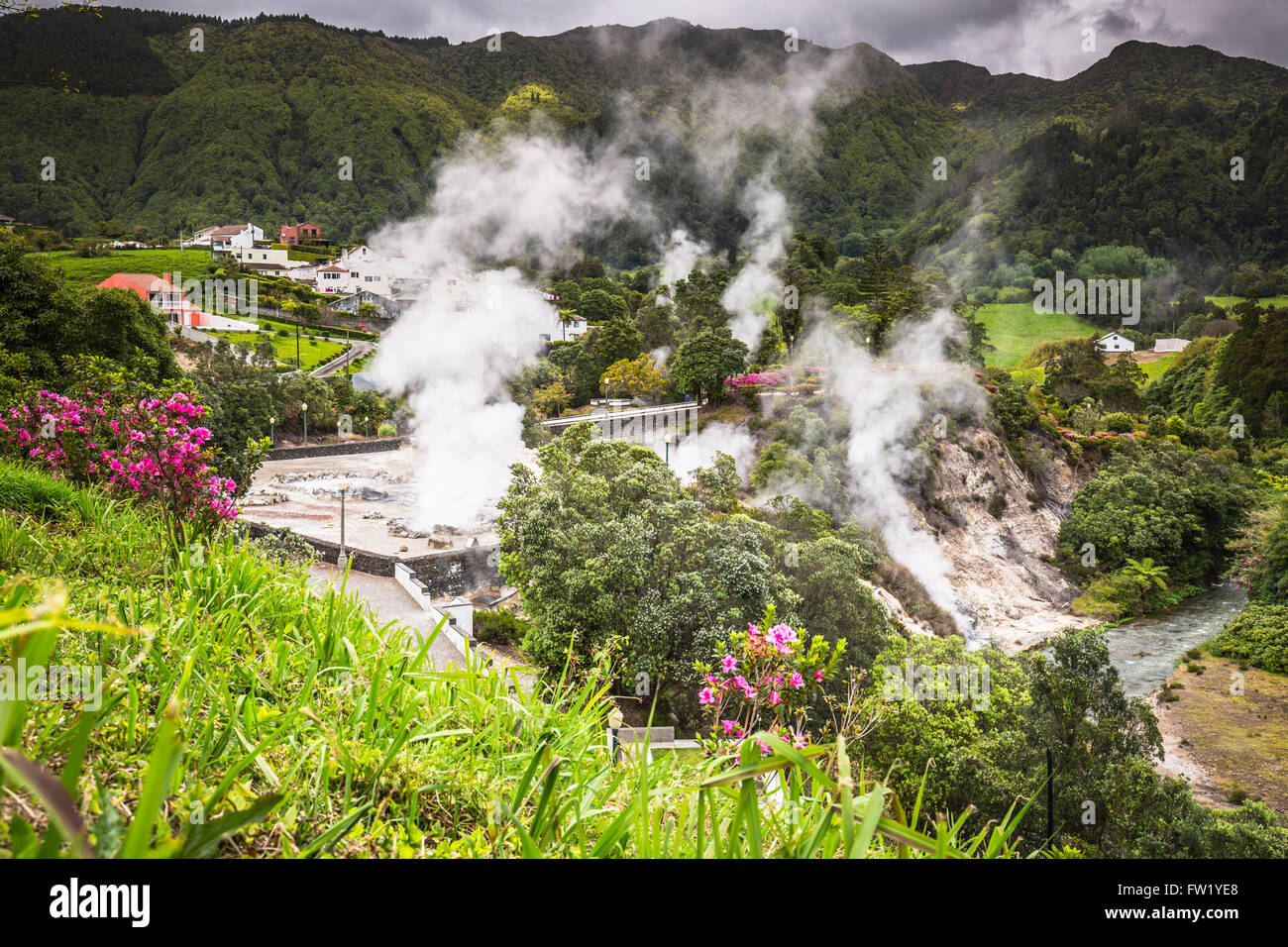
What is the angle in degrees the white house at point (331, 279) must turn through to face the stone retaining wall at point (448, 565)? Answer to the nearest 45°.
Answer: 0° — it already faces it

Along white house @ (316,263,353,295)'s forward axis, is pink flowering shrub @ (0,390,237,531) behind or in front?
in front

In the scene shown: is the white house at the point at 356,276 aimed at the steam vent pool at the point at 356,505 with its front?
yes

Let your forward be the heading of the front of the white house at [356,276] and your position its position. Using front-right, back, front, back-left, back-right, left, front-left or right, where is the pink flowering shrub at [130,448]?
front

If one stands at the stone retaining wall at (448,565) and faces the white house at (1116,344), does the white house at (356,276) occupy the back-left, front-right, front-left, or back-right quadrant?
front-left

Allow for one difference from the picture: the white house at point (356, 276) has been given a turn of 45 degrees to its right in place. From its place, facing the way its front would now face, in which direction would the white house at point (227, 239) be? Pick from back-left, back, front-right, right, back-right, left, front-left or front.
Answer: right

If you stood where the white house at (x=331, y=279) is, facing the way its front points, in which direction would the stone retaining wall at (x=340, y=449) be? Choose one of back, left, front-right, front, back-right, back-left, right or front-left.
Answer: front

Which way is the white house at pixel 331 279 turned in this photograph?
toward the camera

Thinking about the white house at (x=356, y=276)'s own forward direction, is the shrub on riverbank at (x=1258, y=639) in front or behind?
in front

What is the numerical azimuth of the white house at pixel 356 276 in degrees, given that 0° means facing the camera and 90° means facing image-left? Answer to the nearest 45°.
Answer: approximately 0°

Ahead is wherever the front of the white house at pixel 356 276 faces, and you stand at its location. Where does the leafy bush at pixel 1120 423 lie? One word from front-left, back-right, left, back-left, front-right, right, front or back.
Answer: front-left

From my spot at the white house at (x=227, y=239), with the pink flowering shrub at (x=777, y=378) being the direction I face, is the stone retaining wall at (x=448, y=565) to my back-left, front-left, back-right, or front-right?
front-right

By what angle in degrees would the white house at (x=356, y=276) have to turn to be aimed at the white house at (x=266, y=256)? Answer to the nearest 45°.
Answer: approximately 135° to its right
